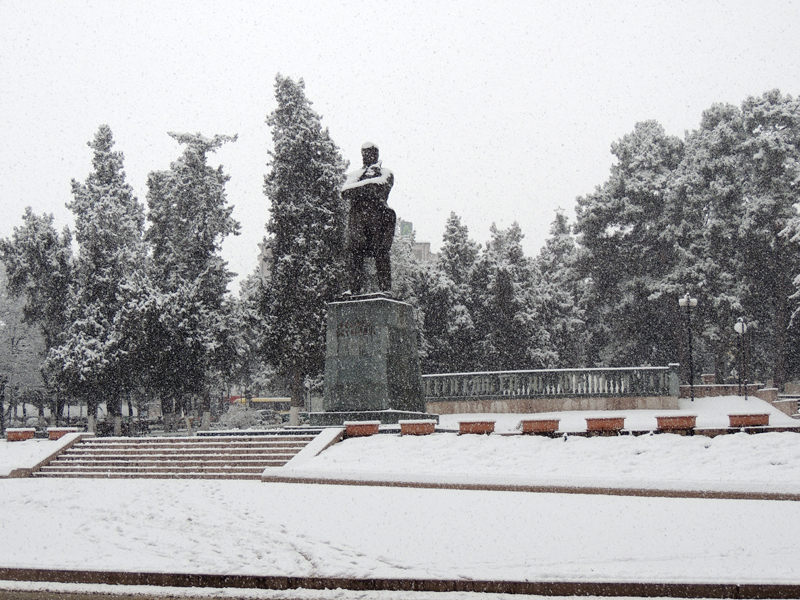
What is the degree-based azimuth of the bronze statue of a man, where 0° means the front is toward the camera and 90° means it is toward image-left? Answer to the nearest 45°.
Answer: approximately 0°

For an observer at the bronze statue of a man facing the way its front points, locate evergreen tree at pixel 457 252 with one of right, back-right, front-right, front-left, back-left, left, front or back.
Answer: back

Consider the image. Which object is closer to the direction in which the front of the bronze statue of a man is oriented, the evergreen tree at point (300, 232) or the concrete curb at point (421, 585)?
the concrete curb

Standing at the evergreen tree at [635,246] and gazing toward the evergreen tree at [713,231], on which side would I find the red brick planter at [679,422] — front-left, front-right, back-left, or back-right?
front-right

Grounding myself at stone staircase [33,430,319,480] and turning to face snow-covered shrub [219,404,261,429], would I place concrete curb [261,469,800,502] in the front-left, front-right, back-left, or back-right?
back-right

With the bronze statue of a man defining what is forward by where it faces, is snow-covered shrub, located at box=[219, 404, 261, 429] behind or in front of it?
behind

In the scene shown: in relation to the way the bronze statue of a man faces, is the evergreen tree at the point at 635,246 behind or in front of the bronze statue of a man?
behind

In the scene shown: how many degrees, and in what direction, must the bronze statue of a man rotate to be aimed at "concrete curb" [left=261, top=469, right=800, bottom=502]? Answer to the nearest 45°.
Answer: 0° — it already faces it

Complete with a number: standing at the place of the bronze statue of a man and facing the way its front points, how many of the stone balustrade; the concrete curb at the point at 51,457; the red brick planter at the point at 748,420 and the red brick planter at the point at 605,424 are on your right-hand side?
1

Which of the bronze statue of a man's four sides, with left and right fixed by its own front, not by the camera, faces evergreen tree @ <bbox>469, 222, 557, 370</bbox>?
back

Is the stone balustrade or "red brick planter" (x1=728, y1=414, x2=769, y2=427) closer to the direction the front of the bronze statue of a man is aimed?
the red brick planter

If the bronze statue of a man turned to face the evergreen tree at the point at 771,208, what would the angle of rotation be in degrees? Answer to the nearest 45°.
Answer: approximately 135° to its left

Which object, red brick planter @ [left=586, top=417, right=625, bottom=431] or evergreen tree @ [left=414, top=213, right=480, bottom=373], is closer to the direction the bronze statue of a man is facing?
the red brick planter
